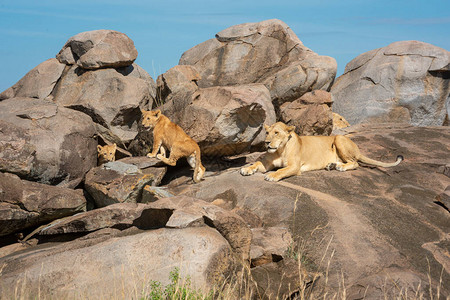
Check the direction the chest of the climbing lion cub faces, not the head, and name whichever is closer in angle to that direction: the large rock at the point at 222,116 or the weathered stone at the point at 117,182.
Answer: the weathered stone

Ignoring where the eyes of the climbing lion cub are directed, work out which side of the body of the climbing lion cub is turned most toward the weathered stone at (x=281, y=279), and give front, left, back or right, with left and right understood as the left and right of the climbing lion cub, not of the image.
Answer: left

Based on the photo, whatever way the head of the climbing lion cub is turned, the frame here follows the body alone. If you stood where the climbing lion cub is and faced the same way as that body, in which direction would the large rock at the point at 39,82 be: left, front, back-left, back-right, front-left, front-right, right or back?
front-right

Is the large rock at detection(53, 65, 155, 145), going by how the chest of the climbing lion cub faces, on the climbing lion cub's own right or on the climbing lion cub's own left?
on the climbing lion cub's own right

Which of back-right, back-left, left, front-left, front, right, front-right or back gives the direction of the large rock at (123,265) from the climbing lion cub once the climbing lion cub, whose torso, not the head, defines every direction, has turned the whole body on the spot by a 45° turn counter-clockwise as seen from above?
front-left

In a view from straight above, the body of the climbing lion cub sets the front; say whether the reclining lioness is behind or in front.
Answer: behind

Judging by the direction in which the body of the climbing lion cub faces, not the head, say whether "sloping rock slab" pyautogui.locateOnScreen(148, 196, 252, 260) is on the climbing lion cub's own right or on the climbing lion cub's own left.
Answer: on the climbing lion cub's own left

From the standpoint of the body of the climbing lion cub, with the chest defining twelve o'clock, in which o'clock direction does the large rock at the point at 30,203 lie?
The large rock is roughly at 11 o'clock from the climbing lion cub.

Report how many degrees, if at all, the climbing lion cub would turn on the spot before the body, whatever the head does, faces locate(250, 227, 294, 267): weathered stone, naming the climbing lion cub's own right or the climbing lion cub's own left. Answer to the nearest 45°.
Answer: approximately 90° to the climbing lion cub's own left

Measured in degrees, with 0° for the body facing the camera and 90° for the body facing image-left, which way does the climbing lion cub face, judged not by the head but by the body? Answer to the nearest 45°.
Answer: approximately 90°
